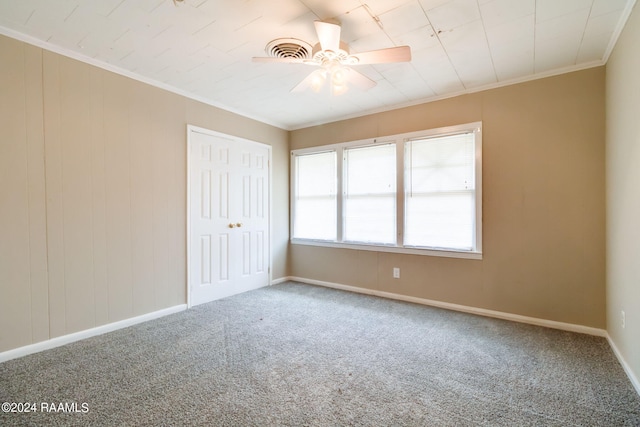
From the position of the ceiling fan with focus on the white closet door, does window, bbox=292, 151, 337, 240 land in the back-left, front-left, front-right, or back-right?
front-right

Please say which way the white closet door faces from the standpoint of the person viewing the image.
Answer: facing the viewer and to the right of the viewer

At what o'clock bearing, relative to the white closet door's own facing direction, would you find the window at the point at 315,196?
The window is roughly at 10 o'clock from the white closet door.

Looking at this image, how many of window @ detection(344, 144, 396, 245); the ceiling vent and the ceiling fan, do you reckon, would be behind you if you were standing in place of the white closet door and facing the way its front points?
0

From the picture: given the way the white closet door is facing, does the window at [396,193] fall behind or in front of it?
in front

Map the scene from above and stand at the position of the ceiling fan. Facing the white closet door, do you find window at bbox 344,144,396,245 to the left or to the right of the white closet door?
right

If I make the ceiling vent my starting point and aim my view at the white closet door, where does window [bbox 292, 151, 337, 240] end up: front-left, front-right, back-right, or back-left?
front-right

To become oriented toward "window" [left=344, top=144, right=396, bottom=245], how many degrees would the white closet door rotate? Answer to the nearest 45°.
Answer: approximately 45° to its left

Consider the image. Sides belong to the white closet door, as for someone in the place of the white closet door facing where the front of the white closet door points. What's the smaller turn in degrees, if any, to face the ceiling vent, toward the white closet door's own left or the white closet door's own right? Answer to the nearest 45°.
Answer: approximately 45° to the white closet door's own right

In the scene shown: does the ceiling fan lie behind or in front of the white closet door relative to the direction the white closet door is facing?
in front
